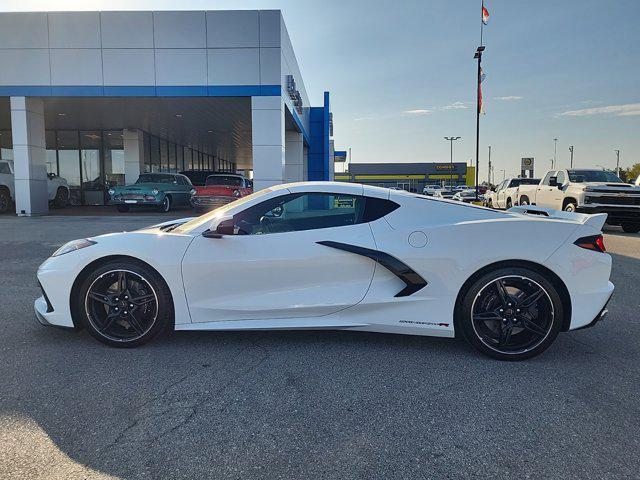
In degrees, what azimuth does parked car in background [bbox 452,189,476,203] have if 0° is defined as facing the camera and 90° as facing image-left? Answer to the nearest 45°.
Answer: approximately 45°

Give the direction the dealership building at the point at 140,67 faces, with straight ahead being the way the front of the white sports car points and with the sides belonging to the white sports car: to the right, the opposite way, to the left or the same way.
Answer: the opposite way

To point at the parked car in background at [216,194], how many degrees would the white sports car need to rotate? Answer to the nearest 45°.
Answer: approximately 90° to its right

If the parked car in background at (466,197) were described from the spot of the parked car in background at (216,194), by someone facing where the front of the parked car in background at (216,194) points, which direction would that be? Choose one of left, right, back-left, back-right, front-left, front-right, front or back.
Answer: back

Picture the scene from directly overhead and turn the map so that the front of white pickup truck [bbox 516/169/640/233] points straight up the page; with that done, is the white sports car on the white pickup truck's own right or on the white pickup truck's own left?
on the white pickup truck's own right

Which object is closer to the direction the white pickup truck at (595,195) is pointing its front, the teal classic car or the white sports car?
the white sports car

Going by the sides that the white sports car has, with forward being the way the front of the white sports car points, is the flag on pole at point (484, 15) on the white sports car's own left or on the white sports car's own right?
on the white sports car's own right

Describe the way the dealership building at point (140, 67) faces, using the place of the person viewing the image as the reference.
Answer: facing to the right of the viewer

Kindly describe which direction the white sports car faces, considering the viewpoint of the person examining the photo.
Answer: facing to the left of the viewer
